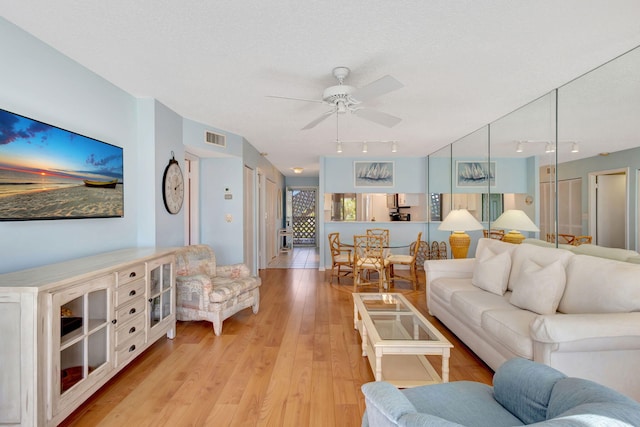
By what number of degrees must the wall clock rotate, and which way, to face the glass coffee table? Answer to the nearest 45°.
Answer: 0° — it already faces it

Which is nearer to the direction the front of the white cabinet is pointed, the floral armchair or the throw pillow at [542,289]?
the throw pillow

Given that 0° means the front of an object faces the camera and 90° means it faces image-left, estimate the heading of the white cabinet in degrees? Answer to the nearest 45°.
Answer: approximately 315°

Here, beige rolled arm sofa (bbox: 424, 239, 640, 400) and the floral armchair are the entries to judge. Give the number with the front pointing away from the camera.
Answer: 0

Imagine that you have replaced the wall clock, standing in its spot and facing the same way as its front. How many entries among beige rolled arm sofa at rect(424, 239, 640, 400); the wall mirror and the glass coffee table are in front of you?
3

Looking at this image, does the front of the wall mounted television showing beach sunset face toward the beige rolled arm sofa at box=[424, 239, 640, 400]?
yes
